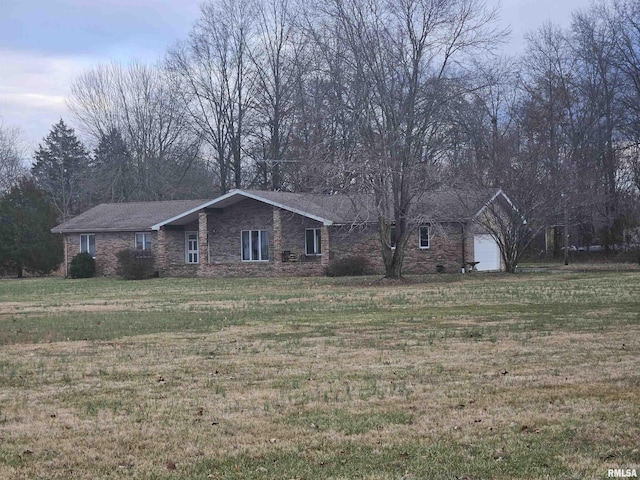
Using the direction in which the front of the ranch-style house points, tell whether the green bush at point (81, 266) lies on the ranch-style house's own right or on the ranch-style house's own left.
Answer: on the ranch-style house's own right

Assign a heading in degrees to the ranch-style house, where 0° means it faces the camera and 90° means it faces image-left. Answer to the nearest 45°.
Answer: approximately 0°

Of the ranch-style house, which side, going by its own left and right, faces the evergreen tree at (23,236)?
right
